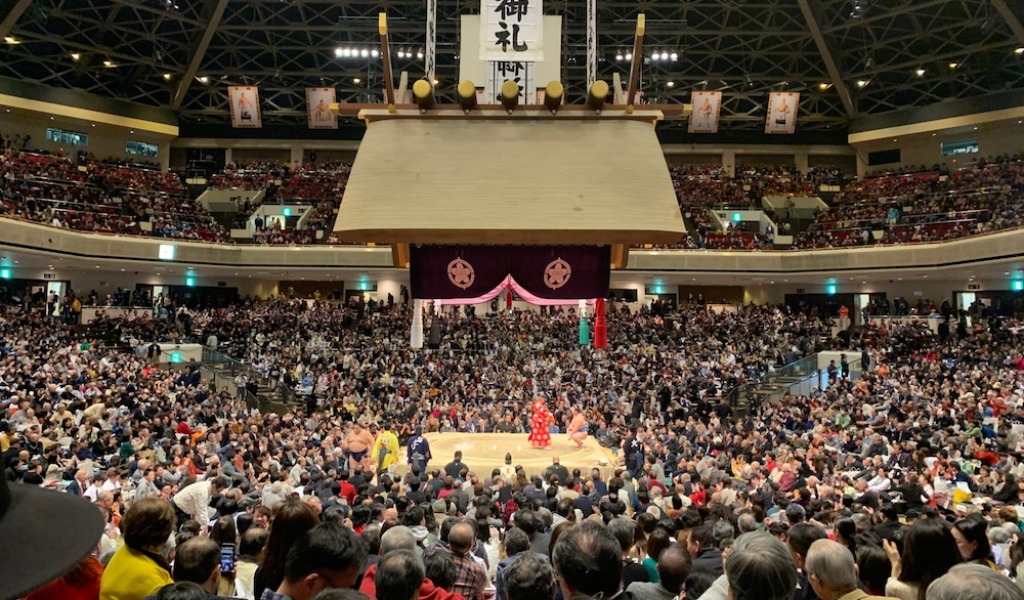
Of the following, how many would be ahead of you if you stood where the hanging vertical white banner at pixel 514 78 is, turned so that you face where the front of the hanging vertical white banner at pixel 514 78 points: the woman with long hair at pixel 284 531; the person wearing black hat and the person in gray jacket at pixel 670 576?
3

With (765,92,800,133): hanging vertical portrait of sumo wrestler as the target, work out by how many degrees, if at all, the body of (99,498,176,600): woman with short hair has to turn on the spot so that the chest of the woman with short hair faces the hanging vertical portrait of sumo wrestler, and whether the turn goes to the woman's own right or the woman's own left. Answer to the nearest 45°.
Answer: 0° — they already face it

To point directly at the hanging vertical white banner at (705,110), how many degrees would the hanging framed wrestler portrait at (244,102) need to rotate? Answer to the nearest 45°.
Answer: approximately 45° to its left

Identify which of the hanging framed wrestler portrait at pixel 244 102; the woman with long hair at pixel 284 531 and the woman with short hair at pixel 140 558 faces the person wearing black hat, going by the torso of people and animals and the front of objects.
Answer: the hanging framed wrestler portrait

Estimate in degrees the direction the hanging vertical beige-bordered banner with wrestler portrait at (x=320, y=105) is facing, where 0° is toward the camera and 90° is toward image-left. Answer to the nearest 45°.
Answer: approximately 0°

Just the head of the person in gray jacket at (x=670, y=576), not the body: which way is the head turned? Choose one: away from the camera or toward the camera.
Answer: away from the camera

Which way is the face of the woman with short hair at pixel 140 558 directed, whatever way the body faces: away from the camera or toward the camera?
away from the camera

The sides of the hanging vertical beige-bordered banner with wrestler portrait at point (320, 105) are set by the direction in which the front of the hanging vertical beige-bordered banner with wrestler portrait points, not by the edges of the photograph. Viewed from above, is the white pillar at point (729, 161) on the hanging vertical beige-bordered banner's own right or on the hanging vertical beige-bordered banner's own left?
on the hanging vertical beige-bordered banner's own left

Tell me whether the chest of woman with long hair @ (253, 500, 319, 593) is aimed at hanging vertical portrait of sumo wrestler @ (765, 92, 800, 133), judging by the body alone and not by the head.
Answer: yes

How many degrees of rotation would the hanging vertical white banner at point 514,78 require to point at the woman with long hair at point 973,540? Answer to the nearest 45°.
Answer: approximately 45° to its left

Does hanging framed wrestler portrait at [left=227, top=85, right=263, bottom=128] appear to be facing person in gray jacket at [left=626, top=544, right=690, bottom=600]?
yes

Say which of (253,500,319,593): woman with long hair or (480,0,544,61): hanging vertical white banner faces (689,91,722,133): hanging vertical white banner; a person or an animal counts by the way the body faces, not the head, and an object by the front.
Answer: the woman with long hair
